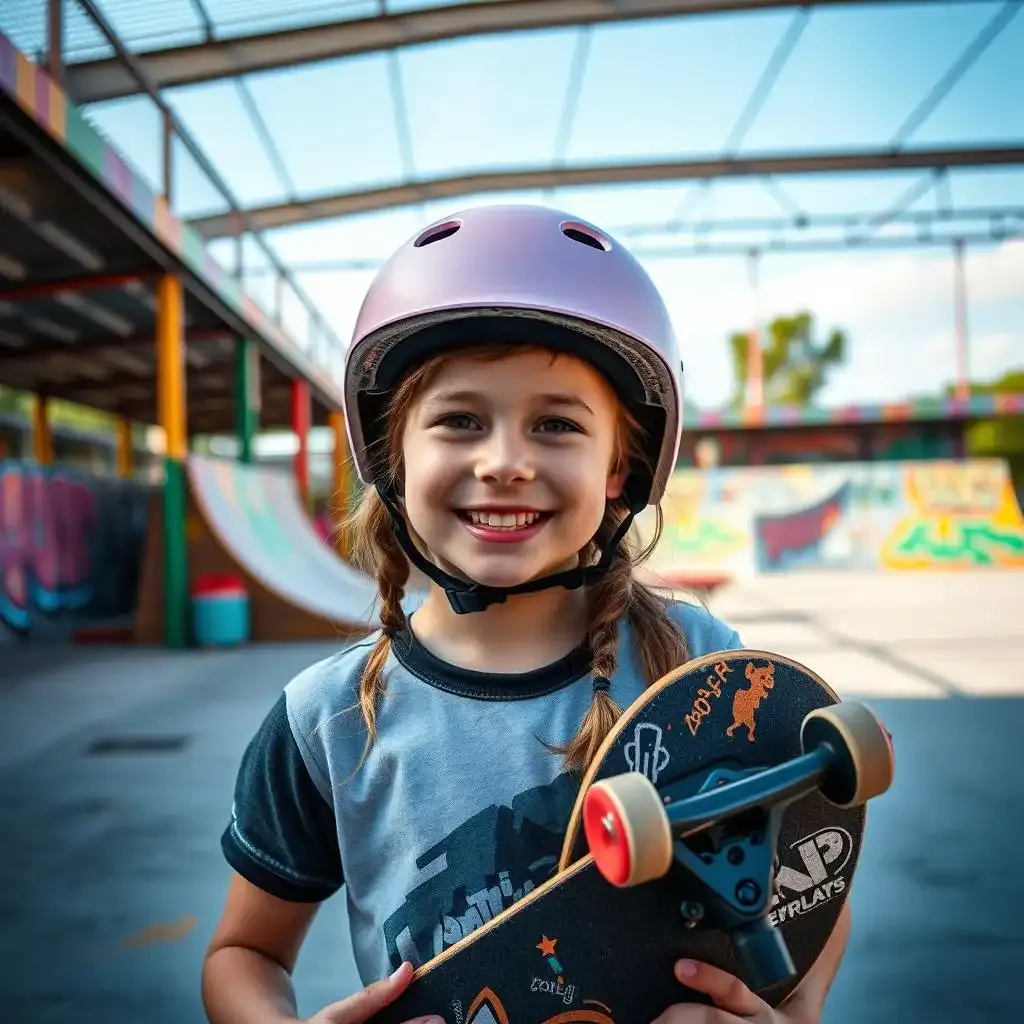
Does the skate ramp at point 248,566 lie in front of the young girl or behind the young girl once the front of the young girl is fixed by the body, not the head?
behind

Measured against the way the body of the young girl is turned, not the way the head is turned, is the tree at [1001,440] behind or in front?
behind

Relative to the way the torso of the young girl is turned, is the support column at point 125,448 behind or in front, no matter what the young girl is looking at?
behind

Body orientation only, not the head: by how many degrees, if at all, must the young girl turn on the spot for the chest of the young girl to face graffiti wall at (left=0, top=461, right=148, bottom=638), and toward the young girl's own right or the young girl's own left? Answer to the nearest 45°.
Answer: approximately 135° to the young girl's own right

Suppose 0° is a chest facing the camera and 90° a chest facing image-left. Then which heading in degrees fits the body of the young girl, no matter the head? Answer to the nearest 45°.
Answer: approximately 0°

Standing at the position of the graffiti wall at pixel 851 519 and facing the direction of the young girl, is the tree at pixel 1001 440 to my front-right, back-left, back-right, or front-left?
back-left

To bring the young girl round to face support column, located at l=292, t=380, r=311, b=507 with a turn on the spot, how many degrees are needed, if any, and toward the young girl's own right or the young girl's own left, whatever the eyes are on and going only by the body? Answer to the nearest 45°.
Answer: approximately 180°
